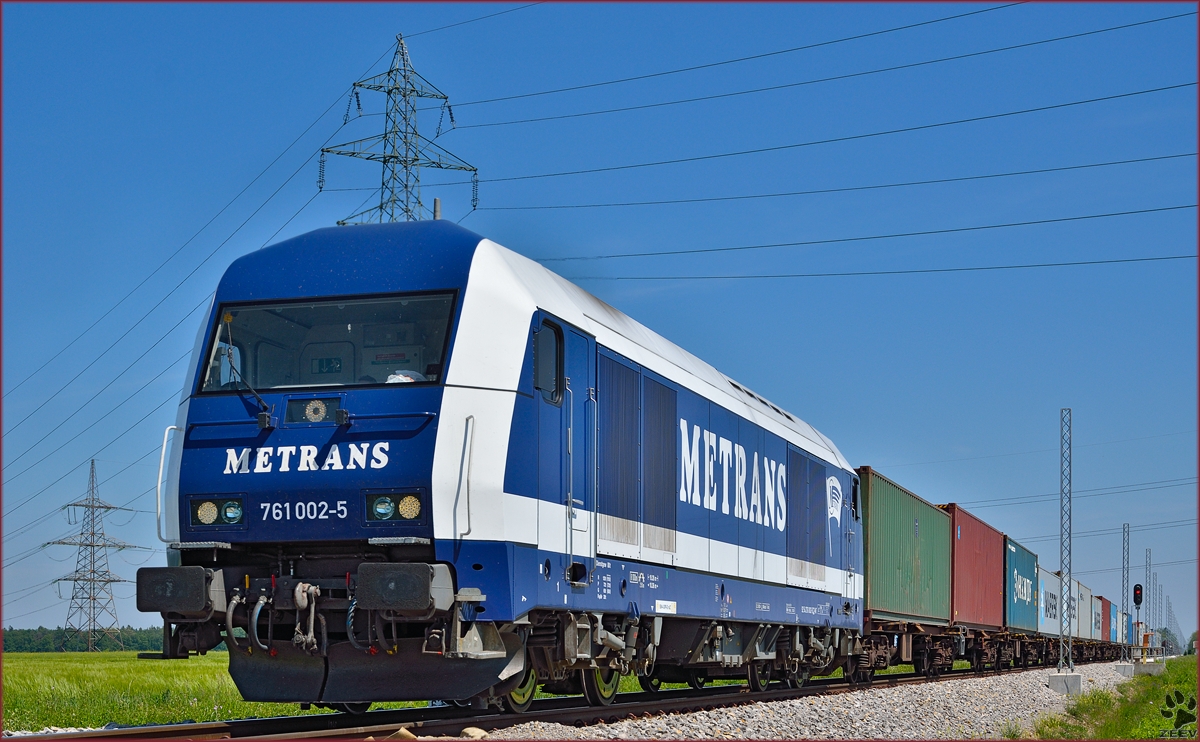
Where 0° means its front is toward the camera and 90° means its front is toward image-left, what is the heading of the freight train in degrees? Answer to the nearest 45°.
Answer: approximately 45°
